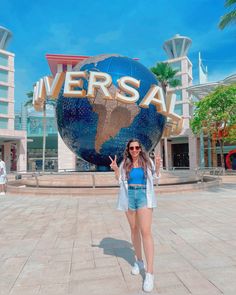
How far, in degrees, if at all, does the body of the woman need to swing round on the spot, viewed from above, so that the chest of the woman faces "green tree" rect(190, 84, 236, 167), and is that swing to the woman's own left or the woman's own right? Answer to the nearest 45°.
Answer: approximately 180°

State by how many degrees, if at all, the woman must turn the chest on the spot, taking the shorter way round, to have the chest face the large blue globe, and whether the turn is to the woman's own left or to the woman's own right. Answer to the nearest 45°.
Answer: approximately 180°

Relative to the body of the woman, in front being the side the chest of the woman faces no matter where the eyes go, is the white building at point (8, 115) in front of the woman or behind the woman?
behind

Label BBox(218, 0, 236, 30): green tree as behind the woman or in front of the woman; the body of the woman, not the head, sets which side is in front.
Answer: behind

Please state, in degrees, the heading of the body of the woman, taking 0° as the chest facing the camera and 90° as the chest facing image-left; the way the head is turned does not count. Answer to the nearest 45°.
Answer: approximately 0°
